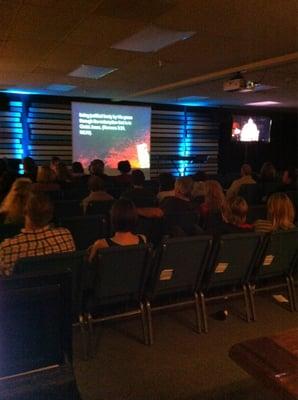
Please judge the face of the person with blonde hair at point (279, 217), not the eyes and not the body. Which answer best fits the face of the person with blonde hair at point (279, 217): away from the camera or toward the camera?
away from the camera

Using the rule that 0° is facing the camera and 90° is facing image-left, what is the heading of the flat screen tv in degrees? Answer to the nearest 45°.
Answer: approximately 0°

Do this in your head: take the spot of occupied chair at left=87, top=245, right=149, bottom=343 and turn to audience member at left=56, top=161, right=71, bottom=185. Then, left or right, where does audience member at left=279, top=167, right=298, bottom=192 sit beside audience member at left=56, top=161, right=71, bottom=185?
right

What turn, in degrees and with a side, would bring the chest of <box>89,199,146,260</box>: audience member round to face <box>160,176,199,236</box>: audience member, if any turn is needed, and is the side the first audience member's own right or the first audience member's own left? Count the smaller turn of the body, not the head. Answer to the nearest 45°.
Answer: approximately 45° to the first audience member's own right

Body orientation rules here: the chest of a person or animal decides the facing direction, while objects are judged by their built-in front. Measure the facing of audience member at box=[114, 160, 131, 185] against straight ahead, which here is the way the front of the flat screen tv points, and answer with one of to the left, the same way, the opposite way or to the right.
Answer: the opposite way

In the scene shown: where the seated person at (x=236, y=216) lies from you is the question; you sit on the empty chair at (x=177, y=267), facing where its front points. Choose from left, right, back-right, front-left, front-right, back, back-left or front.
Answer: right

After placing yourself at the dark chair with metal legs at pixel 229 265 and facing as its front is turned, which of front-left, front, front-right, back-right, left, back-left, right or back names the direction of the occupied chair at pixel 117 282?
left

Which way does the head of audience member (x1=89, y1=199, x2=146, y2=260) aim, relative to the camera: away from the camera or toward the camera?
away from the camera

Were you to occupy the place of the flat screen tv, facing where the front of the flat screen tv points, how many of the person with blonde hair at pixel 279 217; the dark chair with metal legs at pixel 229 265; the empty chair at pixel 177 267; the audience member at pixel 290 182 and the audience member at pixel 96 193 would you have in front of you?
5

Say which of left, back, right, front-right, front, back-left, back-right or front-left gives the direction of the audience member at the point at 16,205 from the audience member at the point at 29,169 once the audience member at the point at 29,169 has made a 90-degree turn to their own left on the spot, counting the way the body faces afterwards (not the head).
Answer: left

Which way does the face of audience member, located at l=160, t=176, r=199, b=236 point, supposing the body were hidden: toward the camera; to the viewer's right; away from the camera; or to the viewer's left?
away from the camera

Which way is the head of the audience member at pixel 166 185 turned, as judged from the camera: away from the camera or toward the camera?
away from the camera

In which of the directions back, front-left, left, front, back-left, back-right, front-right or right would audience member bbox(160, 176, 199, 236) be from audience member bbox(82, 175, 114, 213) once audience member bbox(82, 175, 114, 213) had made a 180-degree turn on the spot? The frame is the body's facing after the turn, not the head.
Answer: front-left

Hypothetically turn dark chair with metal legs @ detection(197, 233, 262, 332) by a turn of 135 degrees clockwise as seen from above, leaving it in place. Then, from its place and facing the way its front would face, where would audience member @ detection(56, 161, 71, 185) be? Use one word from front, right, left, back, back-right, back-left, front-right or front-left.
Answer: back-left

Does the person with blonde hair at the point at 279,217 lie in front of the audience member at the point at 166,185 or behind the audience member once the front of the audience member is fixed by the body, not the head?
behind

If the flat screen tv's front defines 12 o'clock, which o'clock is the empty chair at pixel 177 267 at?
The empty chair is roughly at 12 o'clock from the flat screen tv.

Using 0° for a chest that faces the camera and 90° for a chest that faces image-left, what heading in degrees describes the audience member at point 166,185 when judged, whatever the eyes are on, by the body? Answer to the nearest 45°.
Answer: approximately 180°

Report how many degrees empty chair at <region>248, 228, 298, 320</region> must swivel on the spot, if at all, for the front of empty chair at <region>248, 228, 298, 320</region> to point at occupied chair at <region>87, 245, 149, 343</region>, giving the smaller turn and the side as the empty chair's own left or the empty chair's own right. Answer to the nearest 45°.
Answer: approximately 90° to the empty chair's own left

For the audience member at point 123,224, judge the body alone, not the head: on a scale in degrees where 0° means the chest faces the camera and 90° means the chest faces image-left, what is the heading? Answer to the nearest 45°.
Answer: approximately 180°

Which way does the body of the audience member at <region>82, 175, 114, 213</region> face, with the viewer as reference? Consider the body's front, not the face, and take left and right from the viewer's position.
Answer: facing away from the viewer

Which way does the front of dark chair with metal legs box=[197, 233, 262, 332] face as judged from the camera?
facing away from the viewer and to the left of the viewer

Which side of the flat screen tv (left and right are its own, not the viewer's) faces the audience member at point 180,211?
front

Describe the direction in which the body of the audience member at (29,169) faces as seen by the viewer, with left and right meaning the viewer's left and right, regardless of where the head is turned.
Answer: facing away from the viewer
